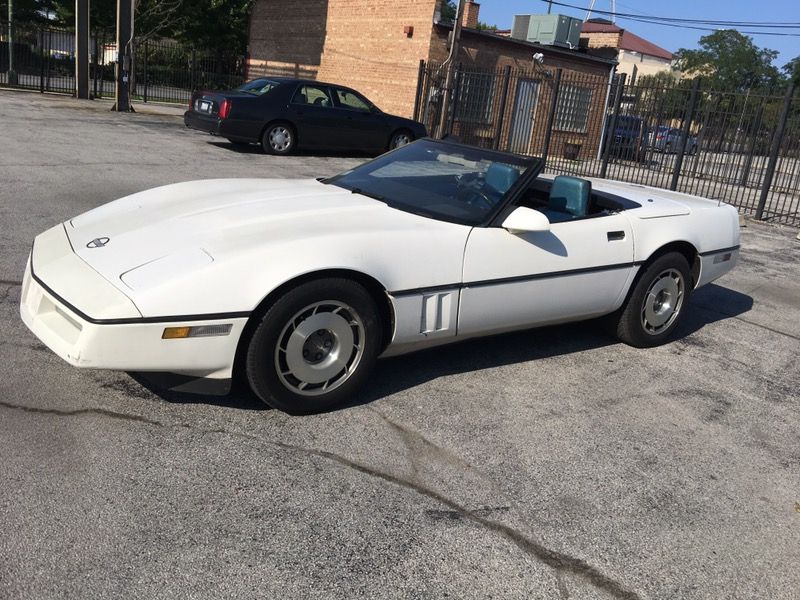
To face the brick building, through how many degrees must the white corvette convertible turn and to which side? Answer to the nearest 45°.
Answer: approximately 135° to its right

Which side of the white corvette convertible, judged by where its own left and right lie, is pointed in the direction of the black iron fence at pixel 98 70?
right

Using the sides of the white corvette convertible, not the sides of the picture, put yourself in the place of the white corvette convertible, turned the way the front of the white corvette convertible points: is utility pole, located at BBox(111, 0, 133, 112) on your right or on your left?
on your right

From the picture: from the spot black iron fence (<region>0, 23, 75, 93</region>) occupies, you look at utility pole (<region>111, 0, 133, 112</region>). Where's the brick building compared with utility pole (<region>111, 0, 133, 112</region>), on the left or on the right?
left

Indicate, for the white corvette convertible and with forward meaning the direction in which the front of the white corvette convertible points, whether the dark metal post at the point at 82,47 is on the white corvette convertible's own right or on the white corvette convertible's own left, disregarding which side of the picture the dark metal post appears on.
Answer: on the white corvette convertible's own right

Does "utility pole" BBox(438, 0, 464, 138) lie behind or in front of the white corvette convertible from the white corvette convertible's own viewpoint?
behind

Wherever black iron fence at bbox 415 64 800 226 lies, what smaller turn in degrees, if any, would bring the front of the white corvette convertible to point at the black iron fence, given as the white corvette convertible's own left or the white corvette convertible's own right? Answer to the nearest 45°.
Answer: approximately 180°

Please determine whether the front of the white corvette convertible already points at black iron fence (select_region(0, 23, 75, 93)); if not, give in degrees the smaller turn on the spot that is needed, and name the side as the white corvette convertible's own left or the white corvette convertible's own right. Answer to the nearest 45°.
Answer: approximately 90° to the white corvette convertible's own right

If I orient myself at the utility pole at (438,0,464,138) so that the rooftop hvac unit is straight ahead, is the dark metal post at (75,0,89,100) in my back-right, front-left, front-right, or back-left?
back-left

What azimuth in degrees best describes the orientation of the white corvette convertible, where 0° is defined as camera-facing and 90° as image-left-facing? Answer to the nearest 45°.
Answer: approximately 45°
